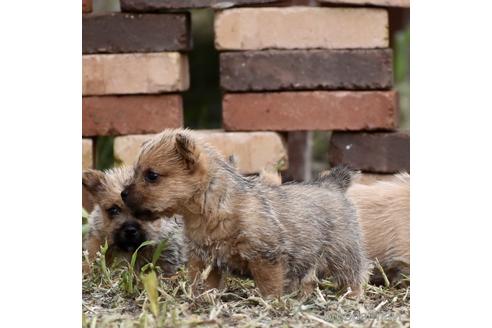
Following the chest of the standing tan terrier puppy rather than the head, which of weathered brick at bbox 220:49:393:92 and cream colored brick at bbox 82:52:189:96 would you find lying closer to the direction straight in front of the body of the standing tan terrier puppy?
the cream colored brick

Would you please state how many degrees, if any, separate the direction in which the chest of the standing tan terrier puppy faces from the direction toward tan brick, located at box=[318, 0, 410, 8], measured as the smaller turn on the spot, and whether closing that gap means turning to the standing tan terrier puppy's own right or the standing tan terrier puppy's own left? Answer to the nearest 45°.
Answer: approximately 135° to the standing tan terrier puppy's own right

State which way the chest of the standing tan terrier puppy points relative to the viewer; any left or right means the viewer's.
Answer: facing to the left of the viewer

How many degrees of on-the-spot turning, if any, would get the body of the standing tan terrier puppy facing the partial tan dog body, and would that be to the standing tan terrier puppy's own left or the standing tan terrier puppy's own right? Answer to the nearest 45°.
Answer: approximately 135° to the standing tan terrier puppy's own right

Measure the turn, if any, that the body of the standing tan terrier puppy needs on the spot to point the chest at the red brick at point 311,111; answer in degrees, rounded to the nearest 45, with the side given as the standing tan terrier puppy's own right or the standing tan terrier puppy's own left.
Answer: approximately 90° to the standing tan terrier puppy's own right

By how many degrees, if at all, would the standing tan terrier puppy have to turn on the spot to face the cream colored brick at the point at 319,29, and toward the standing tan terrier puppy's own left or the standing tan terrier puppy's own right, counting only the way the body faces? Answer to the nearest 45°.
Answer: approximately 90° to the standing tan terrier puppy's own right

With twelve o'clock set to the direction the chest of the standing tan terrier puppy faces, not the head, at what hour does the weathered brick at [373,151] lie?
The weathered brick is roughly at 4 o'clock from the standing tan terrier puppy.

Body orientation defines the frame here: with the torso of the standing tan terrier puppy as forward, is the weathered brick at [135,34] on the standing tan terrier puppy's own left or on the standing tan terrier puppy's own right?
on the standing tan terrier puppy's own right

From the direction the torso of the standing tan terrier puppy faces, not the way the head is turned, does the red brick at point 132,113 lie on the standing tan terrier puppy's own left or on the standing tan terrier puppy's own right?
on the standing tan terrier puppy's own right

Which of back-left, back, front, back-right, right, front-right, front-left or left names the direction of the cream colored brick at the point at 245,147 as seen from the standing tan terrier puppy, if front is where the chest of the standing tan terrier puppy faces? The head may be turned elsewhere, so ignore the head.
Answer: right

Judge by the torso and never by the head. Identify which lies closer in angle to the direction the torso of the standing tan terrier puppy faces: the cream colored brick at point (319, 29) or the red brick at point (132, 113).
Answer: the red brick
